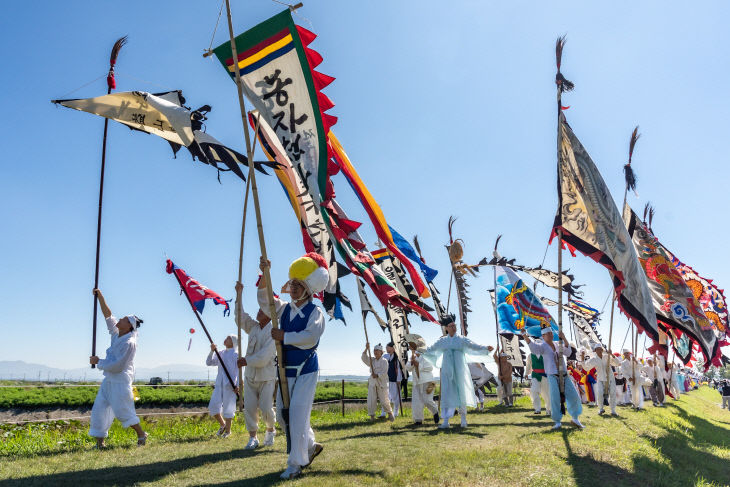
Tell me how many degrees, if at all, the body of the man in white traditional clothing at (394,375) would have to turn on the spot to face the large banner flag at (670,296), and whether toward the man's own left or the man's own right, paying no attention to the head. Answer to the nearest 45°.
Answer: approximately 135° to the man's own left

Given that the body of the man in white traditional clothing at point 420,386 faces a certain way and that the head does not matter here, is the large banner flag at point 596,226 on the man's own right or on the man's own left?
on the man's own left

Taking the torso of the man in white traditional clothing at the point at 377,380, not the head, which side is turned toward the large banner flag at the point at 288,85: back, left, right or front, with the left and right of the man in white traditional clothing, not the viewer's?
front

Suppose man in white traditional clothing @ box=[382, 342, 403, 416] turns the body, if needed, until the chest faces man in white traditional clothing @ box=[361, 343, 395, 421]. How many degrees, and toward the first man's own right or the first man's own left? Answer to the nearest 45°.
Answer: approximately 45° to the first man's own left

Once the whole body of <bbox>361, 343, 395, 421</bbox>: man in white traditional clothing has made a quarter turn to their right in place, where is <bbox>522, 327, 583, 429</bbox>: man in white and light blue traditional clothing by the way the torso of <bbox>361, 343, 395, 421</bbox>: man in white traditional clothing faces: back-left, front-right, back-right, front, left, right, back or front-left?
back-left

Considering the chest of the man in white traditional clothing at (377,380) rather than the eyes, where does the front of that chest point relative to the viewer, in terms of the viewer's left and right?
facing the viewer

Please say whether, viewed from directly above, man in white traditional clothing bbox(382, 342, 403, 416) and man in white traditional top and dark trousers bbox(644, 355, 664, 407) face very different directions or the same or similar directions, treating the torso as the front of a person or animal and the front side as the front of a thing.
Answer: same or similar directions

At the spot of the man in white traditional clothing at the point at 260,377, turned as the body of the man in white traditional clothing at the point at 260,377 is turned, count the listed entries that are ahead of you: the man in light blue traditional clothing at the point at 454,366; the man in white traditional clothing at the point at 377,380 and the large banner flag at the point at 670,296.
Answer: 0

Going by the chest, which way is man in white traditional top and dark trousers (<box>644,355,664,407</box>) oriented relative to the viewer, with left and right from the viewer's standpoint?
facing the viewer and to the left of the viewer

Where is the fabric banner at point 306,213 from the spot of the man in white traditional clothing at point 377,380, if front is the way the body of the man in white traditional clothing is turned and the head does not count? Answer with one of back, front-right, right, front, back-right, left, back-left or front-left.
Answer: front

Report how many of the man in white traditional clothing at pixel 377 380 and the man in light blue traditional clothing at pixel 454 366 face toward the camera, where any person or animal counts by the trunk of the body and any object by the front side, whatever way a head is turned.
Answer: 2
